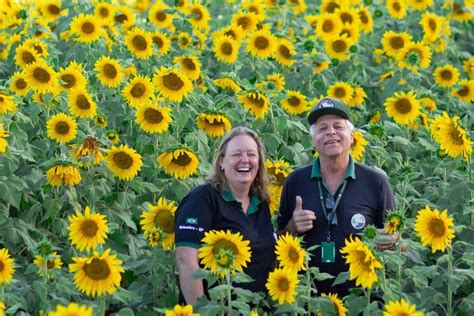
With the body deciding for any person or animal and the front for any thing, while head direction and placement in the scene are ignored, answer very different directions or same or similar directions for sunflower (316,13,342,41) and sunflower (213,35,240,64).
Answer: same or similar directions

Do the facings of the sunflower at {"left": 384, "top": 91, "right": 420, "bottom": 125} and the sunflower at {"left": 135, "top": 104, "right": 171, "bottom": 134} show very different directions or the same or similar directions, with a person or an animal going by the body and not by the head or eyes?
same or similar directions

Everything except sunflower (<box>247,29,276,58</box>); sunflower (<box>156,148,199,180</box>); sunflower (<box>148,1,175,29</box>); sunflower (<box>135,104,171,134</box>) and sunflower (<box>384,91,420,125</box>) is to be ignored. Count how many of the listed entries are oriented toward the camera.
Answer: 5

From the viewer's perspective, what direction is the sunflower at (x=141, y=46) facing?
toward the camera

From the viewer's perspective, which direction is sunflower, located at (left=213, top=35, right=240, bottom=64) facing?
toward the camera

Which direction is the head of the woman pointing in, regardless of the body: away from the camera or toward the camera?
toward the camera

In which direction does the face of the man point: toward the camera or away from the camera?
toward the camera

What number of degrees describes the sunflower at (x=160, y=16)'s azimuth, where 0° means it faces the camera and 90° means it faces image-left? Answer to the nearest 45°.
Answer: approximately 0°

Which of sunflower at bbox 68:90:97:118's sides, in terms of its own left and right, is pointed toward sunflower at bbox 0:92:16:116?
right

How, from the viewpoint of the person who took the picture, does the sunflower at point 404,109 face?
facing the viewer

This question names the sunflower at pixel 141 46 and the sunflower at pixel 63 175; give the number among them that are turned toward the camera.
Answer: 2

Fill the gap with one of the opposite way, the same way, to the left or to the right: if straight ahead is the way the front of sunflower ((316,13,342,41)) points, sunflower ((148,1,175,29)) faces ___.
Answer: the same way
